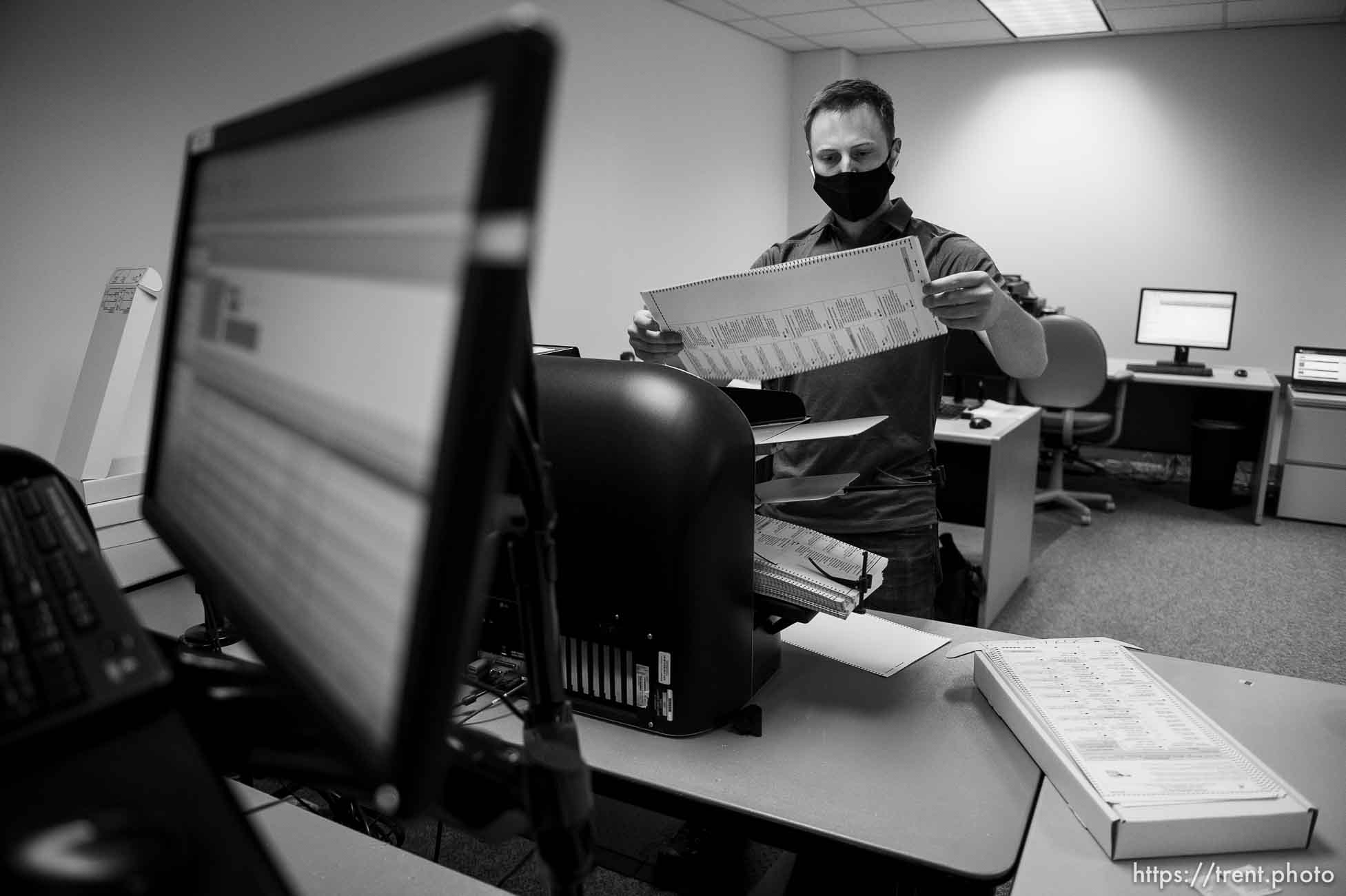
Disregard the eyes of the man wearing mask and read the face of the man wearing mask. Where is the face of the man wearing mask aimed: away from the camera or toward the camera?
toward the camera

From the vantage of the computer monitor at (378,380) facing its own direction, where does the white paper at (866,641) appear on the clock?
The white paper is roughly at 6 o'clock from the computer monitor.

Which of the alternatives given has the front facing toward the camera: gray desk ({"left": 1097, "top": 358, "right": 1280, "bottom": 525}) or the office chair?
the gray desk

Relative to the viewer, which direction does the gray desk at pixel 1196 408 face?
toward the camera

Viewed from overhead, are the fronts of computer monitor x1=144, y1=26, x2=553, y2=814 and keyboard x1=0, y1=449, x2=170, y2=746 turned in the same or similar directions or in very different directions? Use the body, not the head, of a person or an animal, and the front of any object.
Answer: same or similar directions

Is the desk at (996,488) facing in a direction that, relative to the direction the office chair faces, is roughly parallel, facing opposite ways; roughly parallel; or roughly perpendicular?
roughly parallel, facing opposite ways
